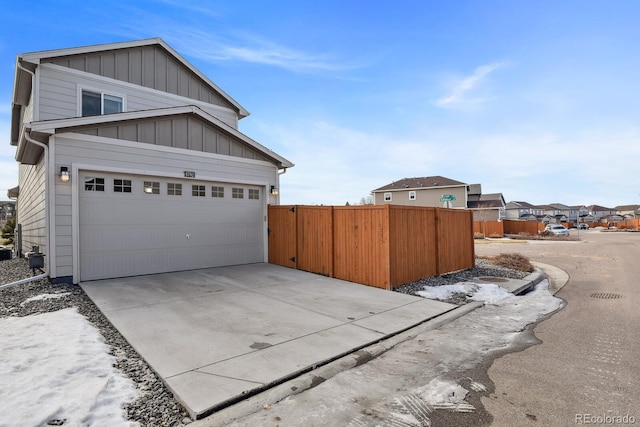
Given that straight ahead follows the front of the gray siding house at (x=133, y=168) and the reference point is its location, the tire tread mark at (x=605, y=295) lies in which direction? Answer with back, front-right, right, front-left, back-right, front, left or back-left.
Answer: front

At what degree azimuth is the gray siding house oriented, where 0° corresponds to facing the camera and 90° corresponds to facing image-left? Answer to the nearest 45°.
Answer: approximately 315°

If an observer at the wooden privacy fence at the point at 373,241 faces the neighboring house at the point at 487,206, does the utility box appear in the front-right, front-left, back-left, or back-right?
back-left

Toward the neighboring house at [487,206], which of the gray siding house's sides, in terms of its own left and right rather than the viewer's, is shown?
left

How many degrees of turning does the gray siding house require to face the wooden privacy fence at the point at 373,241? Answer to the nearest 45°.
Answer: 0° — it already faces it

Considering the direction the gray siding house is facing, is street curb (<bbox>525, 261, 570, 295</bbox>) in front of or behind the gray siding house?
in front

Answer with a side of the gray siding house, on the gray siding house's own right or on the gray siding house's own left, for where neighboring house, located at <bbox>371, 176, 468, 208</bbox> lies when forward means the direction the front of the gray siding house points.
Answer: on the gray siding house's own left
